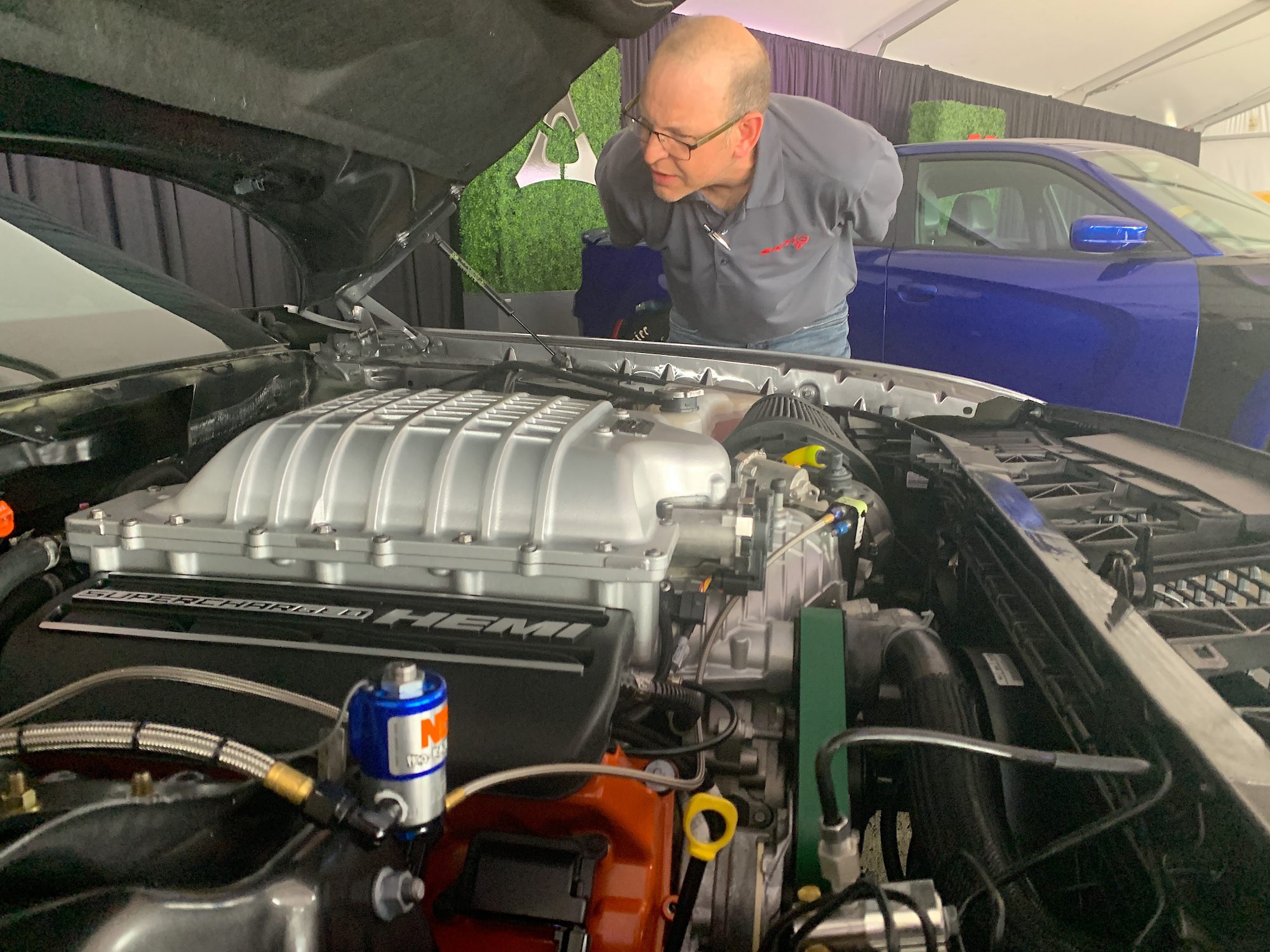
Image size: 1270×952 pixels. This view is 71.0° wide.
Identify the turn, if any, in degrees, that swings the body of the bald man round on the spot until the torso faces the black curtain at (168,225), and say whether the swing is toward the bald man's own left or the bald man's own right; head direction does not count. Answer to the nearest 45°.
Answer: approximately 90° to the bald man's own right

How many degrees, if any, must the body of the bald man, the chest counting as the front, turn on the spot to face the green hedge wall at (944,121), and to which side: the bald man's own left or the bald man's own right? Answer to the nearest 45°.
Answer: approximately 135° to the bald man's own right

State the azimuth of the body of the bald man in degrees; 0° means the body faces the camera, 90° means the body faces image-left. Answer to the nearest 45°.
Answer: approximately 45°

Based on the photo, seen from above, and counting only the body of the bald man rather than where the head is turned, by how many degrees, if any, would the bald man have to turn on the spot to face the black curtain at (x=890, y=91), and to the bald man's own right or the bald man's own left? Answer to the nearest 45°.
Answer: approximately 135° to the bald man's own right

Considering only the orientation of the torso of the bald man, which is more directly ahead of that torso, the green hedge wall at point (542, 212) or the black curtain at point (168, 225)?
the black curtain
